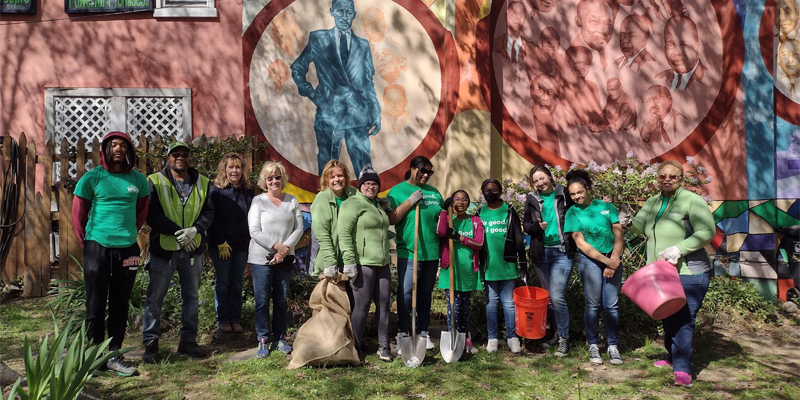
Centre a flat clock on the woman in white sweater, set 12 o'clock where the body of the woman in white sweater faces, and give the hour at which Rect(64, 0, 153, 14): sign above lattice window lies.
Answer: The sign above lattice window is roughly at 5 o'clock from the woman in white sweater.

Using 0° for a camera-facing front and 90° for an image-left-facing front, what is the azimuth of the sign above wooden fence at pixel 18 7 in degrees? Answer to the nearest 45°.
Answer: approximately 0°

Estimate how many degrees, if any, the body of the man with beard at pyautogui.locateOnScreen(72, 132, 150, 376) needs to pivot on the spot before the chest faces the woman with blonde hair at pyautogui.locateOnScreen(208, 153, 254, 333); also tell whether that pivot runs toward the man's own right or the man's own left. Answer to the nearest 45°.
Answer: approximately 135° to the man's own left

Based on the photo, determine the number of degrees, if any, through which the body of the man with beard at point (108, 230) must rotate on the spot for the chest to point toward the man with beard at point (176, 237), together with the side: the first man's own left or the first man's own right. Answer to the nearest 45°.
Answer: approximately 90° to the first man's own left

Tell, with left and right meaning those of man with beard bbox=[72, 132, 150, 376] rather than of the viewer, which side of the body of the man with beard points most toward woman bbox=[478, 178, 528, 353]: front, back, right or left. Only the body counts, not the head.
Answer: left
